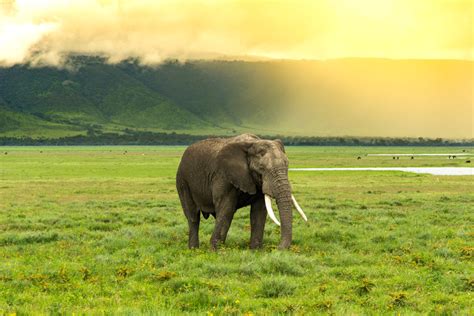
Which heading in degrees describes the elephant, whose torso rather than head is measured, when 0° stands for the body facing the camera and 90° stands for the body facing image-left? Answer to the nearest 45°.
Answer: approximately 315°
